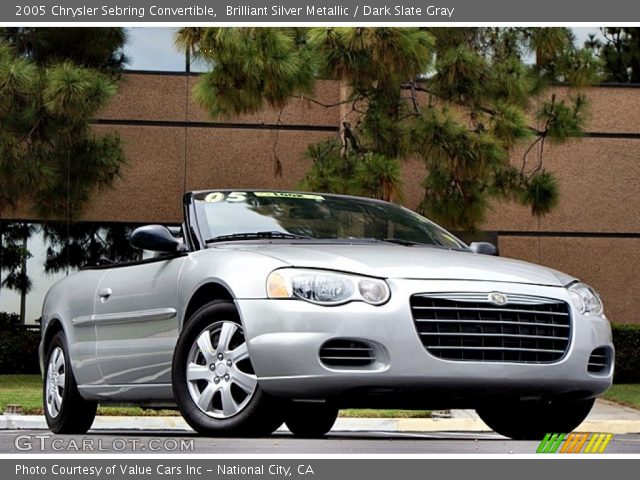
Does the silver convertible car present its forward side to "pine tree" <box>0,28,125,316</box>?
no

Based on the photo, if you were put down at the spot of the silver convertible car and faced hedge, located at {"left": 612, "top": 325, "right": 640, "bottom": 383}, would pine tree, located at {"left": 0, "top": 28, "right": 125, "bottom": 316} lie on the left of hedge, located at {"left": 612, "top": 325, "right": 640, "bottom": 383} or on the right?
left

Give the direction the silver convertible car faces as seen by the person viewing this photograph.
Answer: facing the viewer and to the right of the viewer

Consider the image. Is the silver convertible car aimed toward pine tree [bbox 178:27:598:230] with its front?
no

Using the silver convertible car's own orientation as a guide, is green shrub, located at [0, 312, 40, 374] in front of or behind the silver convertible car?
behind

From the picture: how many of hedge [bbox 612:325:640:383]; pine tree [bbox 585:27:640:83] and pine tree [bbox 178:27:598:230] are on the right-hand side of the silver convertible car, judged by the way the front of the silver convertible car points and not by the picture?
0

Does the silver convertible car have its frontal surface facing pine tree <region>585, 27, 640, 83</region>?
no
